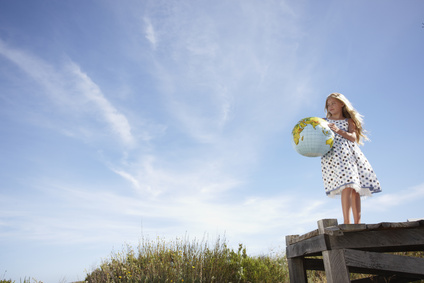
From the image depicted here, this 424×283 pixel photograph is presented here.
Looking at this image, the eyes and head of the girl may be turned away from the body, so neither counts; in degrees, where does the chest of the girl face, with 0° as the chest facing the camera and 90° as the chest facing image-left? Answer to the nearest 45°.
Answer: approximately 45°
